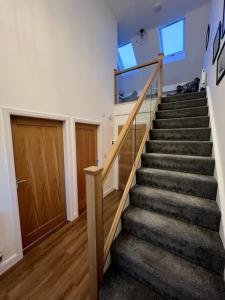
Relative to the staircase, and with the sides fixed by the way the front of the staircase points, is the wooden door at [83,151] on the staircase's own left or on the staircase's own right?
on the staircase's own right

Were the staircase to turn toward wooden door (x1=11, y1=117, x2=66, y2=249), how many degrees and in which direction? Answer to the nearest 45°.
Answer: approximately 90° to its right

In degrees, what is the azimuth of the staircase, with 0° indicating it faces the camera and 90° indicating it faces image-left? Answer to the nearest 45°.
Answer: approximately 0°
